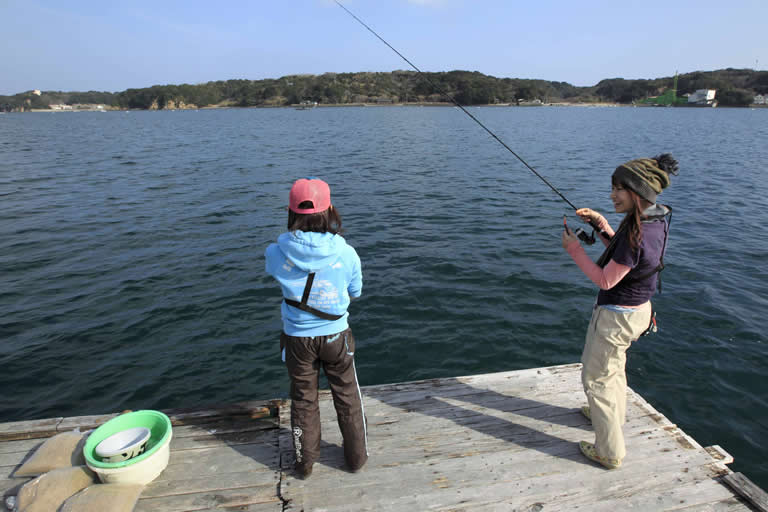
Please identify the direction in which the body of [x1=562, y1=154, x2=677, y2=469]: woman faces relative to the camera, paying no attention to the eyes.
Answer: to the viewer's left

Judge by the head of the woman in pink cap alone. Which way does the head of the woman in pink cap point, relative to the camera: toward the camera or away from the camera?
away from the camera

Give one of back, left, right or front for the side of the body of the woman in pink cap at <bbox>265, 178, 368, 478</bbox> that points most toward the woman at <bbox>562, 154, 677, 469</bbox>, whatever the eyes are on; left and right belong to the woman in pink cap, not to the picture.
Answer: right

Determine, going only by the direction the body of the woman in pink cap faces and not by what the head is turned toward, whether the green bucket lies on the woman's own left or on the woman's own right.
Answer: on the woman's own left

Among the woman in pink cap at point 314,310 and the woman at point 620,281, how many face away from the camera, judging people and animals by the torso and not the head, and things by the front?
1

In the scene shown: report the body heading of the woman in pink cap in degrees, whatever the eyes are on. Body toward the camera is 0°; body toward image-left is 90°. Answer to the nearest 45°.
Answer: approximately 180°
